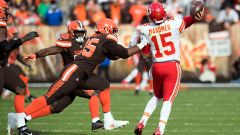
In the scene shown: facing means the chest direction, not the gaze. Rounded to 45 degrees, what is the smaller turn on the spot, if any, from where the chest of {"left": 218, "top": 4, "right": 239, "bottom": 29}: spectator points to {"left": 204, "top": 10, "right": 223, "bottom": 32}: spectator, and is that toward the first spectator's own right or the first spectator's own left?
approximately 45° to the first spectator's own right

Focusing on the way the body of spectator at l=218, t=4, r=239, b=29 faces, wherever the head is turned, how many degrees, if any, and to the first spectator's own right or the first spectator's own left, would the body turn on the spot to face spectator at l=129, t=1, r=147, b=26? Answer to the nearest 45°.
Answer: approximately 90° to the first spectator's own right

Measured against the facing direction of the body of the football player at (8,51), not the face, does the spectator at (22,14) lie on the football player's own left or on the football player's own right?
on the football player's own left

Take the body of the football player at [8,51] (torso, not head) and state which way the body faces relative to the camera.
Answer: to the viewer's right

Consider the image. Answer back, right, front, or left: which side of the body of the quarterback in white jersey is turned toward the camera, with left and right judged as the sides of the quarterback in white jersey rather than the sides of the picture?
back

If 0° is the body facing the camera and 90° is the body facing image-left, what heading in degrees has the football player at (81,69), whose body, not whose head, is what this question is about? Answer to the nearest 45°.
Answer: approximately 270°

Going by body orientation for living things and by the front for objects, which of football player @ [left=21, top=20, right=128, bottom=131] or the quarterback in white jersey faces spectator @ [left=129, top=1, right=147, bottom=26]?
the quarterback in white jersey

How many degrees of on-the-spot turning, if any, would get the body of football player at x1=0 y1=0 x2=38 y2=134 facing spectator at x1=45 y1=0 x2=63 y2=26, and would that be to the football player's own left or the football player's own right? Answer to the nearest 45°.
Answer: approximately 90° to the football player's own left

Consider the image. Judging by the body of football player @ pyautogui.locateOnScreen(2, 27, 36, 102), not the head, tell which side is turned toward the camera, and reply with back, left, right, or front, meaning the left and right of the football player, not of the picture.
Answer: right

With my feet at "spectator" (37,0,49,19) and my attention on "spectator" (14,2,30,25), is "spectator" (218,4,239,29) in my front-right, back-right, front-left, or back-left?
back-left
